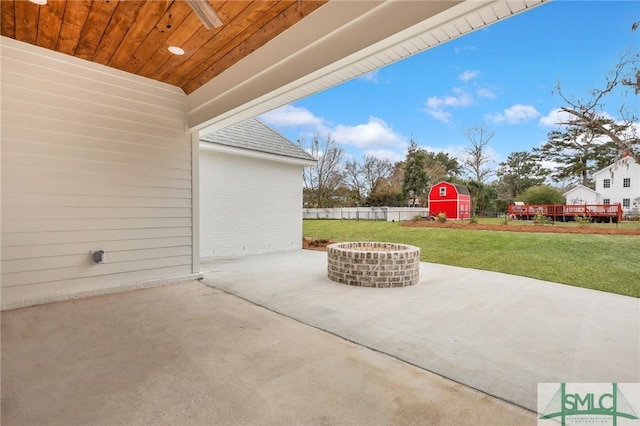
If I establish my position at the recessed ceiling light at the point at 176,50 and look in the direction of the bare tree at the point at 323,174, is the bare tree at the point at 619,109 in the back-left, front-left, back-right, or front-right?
front-right

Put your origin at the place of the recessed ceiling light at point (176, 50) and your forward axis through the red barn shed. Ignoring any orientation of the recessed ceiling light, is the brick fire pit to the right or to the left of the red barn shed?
right

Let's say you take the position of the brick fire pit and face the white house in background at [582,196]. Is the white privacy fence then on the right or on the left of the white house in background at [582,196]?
left

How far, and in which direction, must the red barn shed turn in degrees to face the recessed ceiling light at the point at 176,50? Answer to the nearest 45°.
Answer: approximately 45° to its right

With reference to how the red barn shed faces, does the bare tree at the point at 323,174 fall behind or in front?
behind

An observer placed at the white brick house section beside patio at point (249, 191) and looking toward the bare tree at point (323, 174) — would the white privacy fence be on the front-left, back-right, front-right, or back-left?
front-right

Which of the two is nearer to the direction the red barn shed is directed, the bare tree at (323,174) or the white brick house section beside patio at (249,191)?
the white brick house section beside patio

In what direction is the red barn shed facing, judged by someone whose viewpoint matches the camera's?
facing the viewer and to the right of the viewer
